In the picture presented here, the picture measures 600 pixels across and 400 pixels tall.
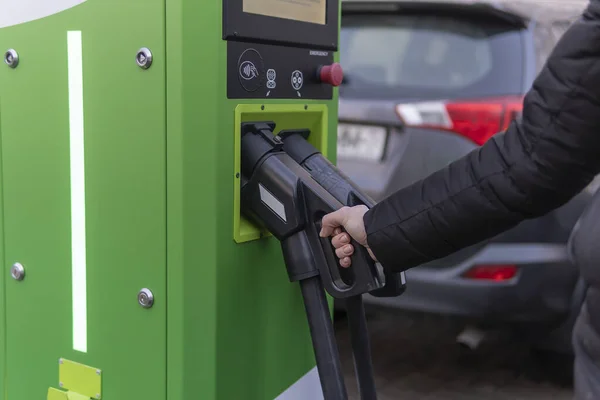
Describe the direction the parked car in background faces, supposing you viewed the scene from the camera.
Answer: facing away from the viewer and to the right of the viewer

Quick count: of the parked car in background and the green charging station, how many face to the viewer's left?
0

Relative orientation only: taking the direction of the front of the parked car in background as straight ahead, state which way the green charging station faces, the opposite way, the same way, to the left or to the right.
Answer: to the right

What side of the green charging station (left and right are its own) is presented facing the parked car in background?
left

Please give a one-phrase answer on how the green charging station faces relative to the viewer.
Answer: facing the viewer and to the right of the viewer

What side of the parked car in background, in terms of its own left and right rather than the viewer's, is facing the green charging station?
back
